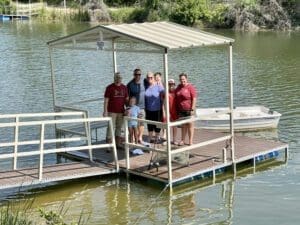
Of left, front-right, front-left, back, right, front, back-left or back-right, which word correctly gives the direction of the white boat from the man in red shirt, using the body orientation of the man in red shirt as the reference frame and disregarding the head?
back-left

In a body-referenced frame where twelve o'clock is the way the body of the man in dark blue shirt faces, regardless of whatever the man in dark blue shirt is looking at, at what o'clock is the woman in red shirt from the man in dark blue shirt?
The woman in red shirt is roughly at 10 o'clock from the man in dark blue shirt.

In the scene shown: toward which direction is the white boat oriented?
to the viewer's right

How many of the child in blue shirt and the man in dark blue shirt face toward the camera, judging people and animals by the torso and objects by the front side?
2

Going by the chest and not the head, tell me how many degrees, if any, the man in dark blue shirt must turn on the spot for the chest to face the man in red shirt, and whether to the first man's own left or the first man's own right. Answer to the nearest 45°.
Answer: approximately 45° to the first man's own right

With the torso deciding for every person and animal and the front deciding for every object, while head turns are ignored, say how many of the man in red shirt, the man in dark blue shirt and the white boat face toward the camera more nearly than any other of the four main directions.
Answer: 2

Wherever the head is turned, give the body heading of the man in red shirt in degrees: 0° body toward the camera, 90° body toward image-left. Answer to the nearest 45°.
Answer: approximately 0°
